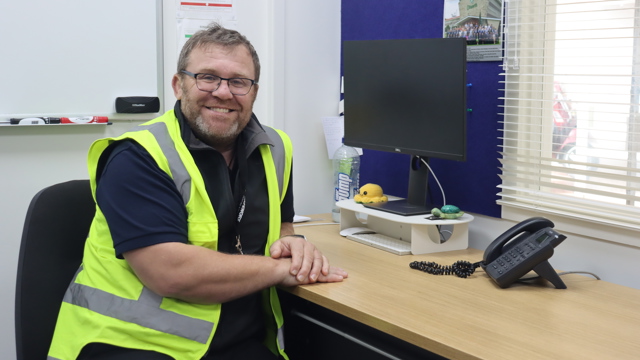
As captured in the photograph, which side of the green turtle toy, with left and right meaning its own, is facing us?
left

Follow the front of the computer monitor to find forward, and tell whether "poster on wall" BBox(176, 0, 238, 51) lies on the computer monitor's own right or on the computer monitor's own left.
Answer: on the computer monitor's own right

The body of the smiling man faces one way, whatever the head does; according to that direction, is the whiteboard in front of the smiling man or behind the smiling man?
behind

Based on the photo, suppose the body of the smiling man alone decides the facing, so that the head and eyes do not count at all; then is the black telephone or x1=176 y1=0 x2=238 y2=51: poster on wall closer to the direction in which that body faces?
the black telephone

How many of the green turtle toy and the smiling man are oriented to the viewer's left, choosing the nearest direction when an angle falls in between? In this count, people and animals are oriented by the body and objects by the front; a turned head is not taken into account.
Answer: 1

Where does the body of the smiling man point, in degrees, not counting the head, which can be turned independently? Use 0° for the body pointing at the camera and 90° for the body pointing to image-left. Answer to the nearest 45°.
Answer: approximately 315°

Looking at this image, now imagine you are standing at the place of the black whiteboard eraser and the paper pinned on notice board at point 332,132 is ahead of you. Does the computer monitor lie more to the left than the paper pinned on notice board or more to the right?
right
